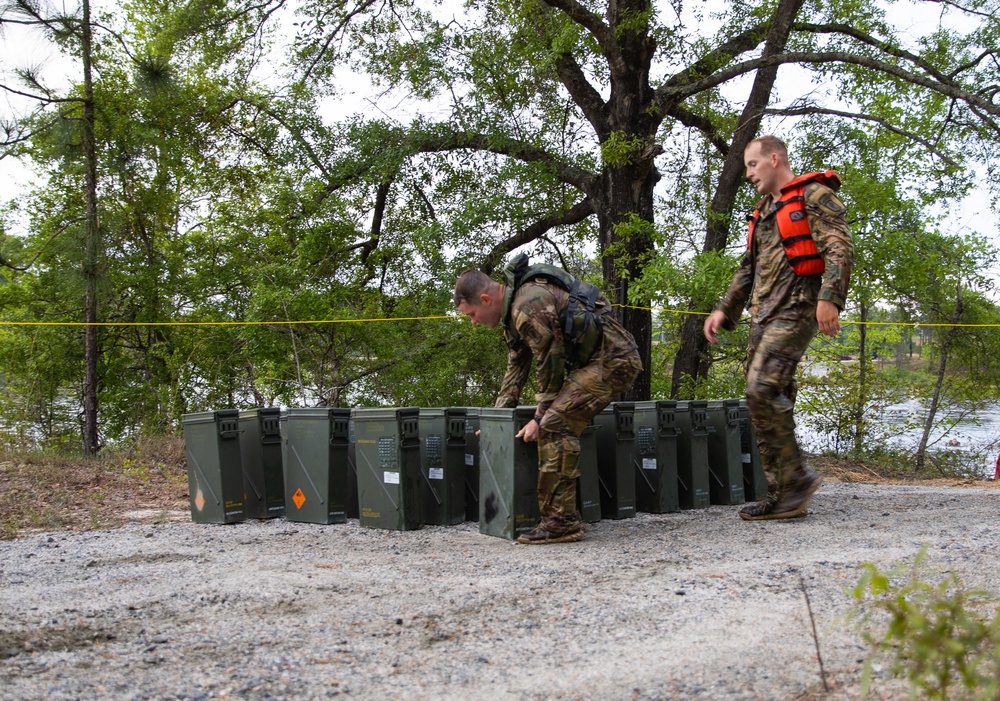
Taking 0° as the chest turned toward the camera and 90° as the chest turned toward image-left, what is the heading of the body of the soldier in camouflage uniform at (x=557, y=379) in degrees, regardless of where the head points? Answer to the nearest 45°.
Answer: approximately 90°

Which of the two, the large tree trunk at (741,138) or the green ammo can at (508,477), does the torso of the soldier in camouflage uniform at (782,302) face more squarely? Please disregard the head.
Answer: the green ammo can

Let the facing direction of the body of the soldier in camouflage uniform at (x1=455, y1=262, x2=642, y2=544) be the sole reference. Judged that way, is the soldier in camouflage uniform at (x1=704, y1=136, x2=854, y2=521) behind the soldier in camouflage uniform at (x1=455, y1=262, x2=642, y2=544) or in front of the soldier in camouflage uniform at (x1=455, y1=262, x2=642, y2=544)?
behind

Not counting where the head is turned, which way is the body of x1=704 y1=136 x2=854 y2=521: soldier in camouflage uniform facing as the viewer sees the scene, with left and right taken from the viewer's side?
facing the viewer and to the left of the viewer

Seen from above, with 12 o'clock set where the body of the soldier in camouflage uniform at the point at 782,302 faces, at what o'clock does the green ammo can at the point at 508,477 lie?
The green ammo can is roughly at 1 o'clock from the soldier in camouflage uniform.

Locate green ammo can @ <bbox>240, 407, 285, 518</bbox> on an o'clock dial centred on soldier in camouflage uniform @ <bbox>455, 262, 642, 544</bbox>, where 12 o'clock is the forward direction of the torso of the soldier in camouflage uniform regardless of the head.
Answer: The green ammo can is roughly at 1 o'clock from the soldier in camouflage uniform.

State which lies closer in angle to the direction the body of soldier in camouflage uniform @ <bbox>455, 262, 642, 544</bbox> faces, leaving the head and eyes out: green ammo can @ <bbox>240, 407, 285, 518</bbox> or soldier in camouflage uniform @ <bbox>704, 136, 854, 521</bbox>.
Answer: the green ammo can

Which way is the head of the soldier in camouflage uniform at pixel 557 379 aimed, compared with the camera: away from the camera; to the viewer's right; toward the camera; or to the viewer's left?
to the viewer's left

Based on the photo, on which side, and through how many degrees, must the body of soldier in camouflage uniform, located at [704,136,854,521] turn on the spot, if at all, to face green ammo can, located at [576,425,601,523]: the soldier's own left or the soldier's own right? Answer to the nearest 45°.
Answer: approximately 45° to the soldier's own right

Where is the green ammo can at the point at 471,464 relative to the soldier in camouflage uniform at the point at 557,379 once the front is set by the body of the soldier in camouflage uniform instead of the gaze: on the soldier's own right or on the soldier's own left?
on the soldier's own right

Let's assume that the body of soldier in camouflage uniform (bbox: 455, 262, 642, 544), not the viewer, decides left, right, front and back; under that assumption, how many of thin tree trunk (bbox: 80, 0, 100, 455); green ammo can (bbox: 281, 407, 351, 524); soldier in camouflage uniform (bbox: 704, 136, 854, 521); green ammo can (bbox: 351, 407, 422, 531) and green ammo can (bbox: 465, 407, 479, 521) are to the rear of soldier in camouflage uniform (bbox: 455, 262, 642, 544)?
1

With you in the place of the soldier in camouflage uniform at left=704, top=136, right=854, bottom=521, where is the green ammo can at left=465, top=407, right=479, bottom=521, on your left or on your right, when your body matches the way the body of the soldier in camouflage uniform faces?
on your right

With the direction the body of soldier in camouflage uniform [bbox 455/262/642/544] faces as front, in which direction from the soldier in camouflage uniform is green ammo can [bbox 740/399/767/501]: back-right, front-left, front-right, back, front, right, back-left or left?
back-right

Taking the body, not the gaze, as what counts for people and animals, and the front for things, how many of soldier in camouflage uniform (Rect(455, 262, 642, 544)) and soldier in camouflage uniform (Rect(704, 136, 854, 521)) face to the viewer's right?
0

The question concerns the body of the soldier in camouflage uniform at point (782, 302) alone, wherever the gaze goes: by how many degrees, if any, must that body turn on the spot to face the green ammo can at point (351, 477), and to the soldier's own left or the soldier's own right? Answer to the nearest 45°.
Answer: approximately 45° to the soldier's own right
